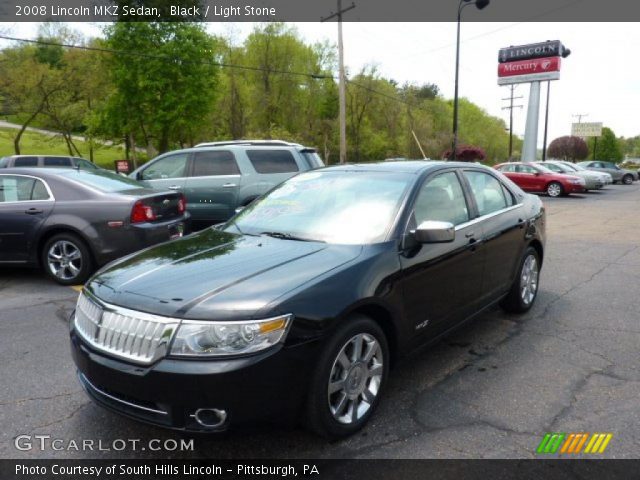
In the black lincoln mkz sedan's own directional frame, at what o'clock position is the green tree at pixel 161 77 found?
The green tree is roughly at 4 o'clock from the black lincoln mkz sedan.

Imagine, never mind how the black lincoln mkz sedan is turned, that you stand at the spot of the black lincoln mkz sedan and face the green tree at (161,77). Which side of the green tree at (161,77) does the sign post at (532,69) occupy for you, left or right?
right

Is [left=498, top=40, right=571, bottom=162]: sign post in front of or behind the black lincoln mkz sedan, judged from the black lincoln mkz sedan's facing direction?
behind

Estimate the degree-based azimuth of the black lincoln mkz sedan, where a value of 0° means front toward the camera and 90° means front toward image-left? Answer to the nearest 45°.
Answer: approximately 45°

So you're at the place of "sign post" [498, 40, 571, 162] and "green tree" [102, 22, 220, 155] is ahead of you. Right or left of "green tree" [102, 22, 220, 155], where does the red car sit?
left

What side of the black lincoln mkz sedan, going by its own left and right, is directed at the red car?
back

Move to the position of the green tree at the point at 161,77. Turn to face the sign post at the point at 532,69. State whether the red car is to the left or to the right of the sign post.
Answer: right
